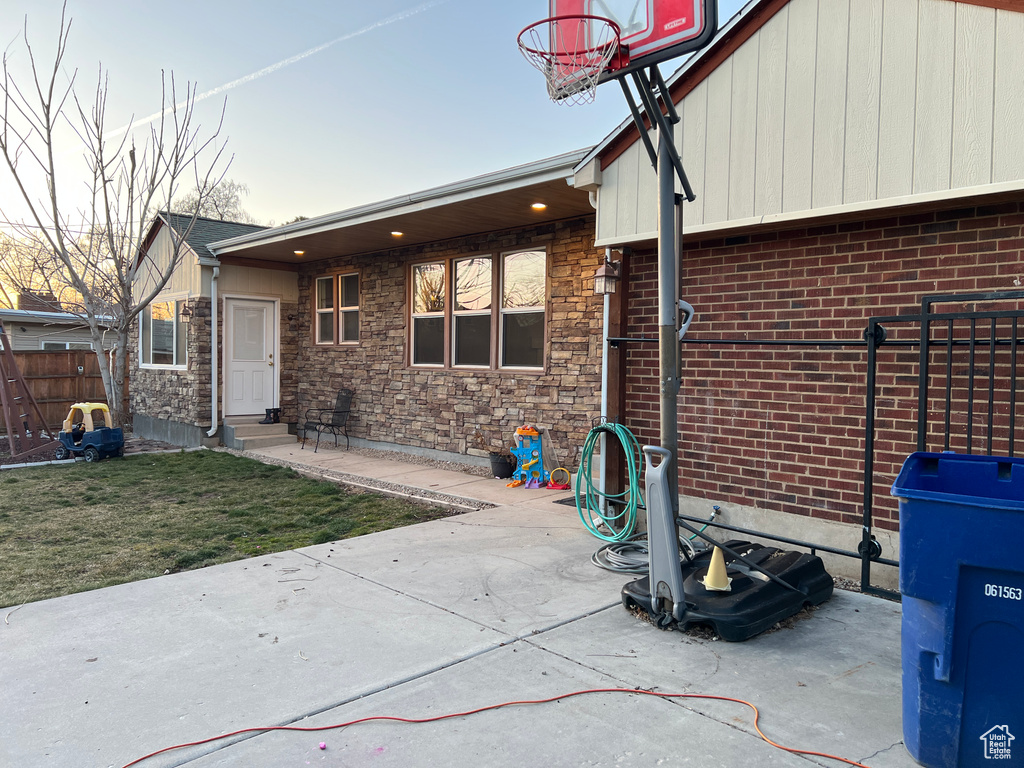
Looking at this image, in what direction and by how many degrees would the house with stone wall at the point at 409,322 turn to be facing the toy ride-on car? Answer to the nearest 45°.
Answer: approximately 45° to its right

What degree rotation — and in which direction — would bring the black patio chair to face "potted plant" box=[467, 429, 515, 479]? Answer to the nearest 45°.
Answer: approximately 90° to its left

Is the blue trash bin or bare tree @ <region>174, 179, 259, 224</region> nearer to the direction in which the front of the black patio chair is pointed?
the blue trash bin

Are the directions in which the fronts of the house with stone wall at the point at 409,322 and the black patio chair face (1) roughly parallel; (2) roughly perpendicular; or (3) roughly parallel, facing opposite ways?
roughly parallel

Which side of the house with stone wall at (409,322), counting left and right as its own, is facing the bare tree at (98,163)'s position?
right

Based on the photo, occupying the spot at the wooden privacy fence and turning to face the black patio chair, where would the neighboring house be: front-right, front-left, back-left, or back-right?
back-left

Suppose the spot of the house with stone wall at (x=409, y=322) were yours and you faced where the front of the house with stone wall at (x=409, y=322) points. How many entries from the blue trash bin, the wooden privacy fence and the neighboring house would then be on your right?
2

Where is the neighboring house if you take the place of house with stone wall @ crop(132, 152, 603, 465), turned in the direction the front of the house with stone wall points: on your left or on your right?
on your right

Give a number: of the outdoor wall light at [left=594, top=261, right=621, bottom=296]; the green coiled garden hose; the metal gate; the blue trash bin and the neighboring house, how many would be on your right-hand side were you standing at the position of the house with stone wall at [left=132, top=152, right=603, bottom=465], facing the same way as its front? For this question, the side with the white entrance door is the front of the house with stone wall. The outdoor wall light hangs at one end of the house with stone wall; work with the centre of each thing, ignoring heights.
1

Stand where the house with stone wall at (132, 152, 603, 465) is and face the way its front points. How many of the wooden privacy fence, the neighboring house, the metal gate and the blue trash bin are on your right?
2

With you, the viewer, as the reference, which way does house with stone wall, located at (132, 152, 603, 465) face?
facing the viewer and to the left of the viewer

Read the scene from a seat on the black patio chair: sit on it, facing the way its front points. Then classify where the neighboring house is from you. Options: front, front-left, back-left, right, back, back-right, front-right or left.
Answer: right

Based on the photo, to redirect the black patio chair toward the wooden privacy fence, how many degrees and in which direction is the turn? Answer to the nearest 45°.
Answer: approximately 90° to its right

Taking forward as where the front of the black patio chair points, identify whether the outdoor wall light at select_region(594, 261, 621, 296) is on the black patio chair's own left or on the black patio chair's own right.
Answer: on the black patio chair's own left

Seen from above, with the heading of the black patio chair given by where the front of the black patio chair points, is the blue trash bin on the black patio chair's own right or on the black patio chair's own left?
on the black patio chair's own left
